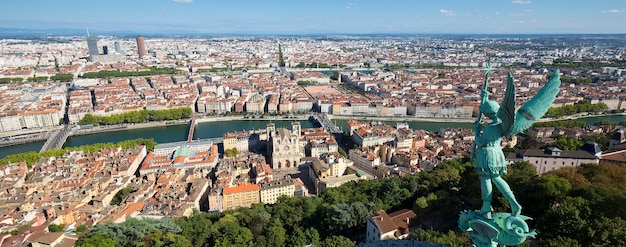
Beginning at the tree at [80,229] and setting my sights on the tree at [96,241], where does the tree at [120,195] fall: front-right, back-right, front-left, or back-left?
back-left

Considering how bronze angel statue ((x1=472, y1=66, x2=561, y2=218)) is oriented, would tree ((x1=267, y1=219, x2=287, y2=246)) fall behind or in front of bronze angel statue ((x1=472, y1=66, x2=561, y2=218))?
in front

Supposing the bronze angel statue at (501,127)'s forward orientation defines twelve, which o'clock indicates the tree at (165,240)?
The tree is roughly at 11 o'clock from the bronze angel statue.

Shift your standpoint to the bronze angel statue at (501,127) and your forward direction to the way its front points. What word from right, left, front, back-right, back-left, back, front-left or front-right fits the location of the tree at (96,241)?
front-left

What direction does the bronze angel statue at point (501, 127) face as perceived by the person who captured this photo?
facing away from the viewer and to the left of the viewer

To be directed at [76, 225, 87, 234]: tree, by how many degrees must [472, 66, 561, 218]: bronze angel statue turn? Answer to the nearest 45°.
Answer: approximately 45° to its left

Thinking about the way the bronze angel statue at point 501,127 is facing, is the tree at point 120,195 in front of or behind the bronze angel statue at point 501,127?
in front

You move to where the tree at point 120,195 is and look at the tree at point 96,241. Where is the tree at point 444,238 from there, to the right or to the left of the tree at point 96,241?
left

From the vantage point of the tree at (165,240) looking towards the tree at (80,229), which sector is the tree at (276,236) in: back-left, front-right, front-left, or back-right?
back-right
